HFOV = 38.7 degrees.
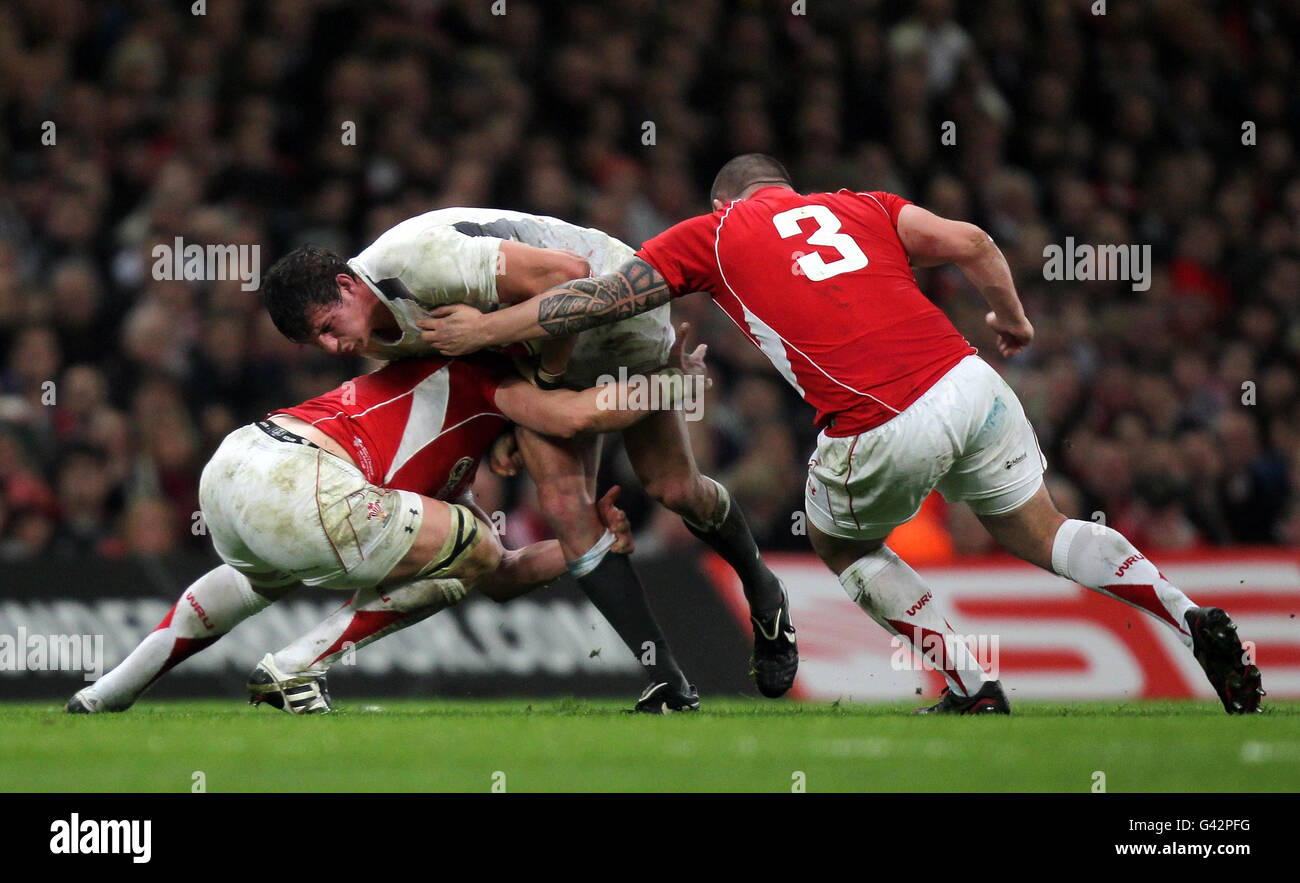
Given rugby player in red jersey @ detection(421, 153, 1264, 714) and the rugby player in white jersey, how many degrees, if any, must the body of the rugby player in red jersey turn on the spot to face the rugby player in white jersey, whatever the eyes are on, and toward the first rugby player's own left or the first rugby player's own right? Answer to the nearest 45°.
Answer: approximately 45° to the first rugby player's own left

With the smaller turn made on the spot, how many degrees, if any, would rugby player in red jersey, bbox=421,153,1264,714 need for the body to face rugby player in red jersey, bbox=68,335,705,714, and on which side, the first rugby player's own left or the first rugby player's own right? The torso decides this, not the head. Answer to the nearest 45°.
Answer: approximately 45° to the first rugby player's own left

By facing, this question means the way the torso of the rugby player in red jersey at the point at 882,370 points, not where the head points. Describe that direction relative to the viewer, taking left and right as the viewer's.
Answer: facing away from the viewer and to the left of the viewer
